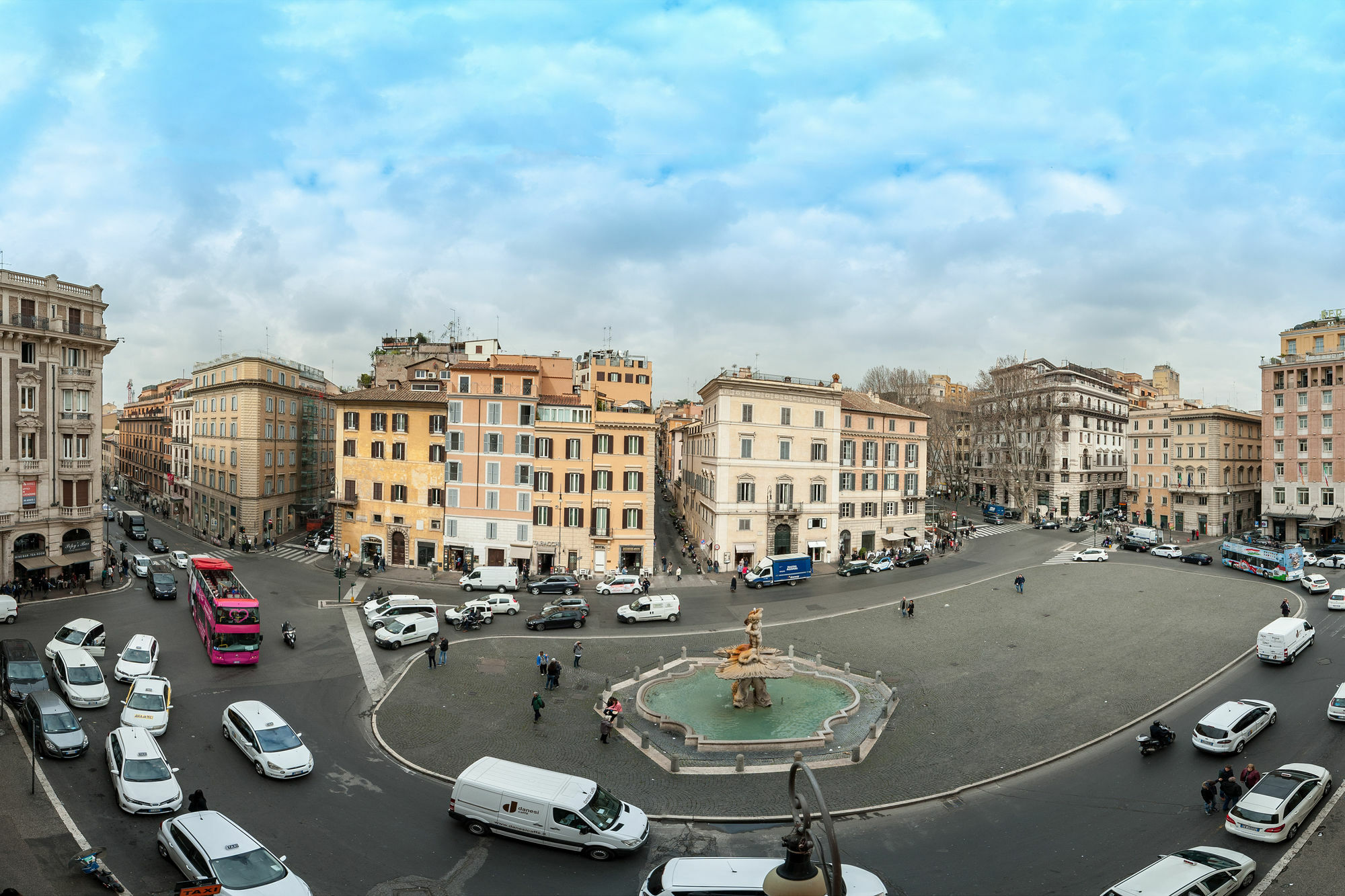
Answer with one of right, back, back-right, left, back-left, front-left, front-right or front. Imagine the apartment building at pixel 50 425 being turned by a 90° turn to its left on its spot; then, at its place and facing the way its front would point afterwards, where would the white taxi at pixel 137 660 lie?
back-right

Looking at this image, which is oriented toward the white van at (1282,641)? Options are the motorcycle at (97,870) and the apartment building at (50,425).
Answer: the apartment building

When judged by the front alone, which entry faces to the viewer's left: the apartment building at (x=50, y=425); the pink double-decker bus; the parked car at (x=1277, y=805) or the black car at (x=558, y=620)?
the black car

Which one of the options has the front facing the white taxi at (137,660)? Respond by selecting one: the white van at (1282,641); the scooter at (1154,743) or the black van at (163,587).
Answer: the black van

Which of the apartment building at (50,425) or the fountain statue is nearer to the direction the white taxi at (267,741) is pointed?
the fountain statue

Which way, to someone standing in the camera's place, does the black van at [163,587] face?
facing the viewer

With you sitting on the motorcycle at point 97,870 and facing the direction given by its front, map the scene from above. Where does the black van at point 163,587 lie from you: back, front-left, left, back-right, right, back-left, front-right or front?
front-right

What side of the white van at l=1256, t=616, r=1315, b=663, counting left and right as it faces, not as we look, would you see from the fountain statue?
back

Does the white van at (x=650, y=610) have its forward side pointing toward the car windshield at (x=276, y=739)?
no

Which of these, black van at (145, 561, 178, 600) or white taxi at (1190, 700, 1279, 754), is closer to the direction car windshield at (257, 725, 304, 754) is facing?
the white taxi

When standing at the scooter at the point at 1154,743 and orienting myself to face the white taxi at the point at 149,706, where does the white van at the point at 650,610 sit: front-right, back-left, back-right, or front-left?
front-right

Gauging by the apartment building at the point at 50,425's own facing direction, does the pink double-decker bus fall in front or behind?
in front

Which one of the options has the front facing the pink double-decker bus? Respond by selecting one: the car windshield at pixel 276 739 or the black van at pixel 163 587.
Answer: the black van

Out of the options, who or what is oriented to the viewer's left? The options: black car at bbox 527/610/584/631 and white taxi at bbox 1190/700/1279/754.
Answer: the black car

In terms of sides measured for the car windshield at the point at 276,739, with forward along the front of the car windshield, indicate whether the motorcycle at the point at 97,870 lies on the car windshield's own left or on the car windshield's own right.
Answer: on the car windshield's own right
